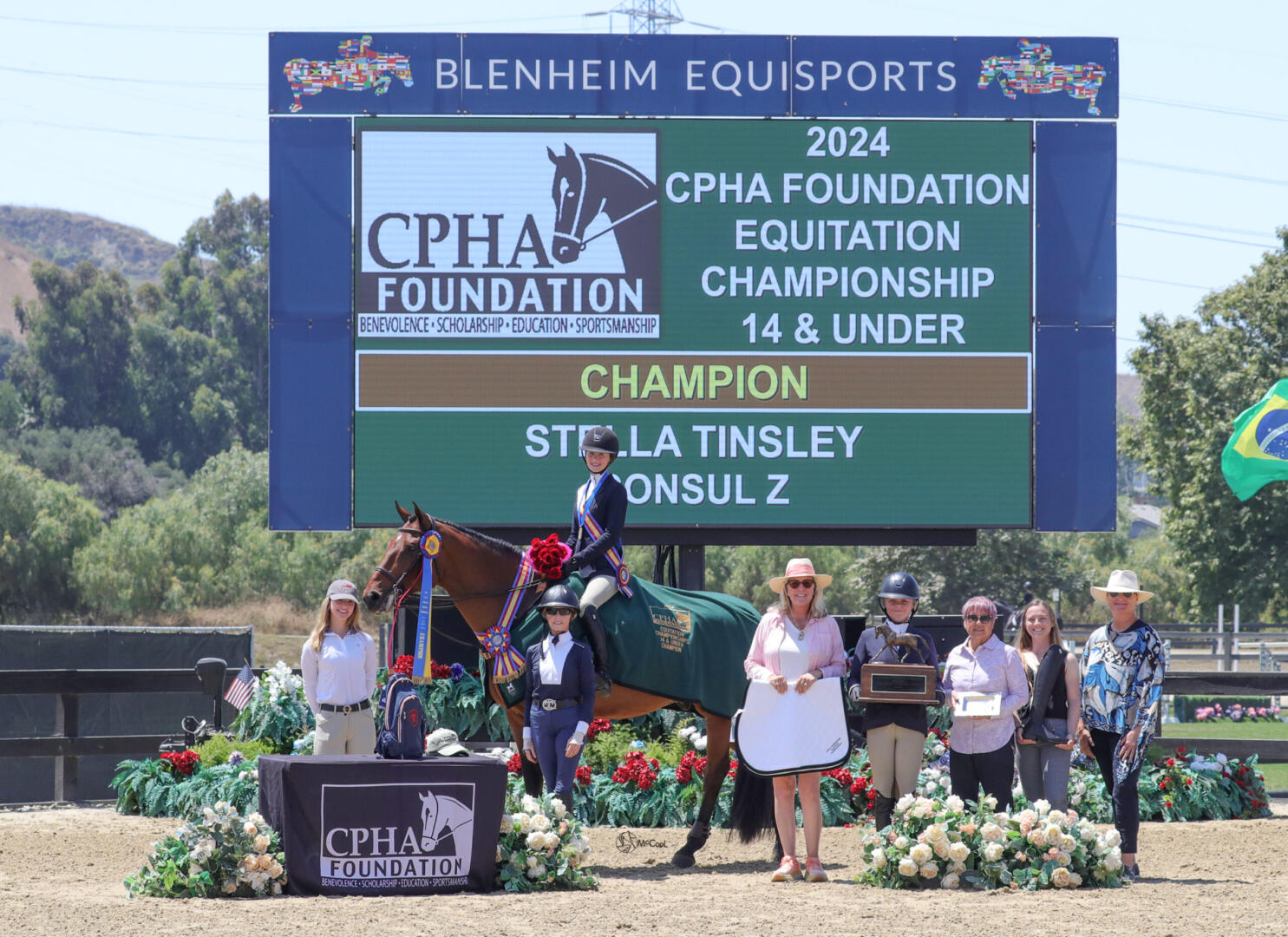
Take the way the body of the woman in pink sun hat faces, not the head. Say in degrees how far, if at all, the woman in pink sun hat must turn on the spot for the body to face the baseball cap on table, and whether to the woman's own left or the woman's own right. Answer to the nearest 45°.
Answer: approximately 90° to the woman's own right

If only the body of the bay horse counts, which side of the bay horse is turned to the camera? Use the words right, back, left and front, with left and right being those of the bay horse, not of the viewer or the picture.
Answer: left

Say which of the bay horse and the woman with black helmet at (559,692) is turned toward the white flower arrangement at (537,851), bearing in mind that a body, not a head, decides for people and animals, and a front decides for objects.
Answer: the woman with black helmet

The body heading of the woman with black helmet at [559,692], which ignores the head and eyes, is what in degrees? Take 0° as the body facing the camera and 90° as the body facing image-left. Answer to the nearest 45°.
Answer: approximately 0°

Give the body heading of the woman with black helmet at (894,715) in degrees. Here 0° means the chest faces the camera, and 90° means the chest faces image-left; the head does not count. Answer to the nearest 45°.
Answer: approximately 0°

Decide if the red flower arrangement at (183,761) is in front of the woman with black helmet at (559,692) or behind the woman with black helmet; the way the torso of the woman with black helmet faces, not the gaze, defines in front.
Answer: behind
